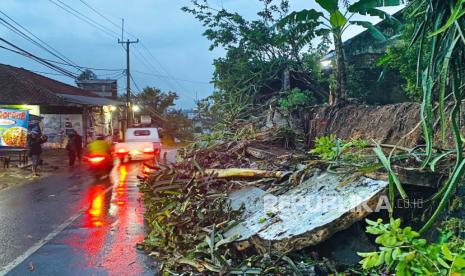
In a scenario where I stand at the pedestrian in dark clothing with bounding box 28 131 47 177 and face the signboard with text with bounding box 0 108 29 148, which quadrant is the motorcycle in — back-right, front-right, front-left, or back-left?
back-right

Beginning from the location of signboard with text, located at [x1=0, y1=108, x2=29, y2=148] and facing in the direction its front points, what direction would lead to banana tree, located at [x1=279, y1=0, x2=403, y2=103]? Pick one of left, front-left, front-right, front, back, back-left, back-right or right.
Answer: front-left

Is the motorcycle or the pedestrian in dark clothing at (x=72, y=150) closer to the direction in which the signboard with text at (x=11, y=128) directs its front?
the motorcycle

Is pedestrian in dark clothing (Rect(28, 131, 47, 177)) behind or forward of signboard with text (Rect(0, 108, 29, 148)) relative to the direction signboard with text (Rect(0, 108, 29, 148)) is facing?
forward

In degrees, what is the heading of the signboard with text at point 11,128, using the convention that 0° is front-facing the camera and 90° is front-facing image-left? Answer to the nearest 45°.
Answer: approximately 0°
